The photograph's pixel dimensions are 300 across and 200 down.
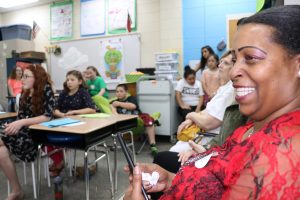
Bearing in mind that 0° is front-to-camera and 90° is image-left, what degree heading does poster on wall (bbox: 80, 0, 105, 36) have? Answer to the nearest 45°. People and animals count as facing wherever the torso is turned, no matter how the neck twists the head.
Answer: approximately 0°

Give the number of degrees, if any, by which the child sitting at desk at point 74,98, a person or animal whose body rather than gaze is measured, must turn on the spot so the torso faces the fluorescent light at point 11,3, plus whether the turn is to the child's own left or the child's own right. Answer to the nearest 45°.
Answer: approximately 135° to the child's own right

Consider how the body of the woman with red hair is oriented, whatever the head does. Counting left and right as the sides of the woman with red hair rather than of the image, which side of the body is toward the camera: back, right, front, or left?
left

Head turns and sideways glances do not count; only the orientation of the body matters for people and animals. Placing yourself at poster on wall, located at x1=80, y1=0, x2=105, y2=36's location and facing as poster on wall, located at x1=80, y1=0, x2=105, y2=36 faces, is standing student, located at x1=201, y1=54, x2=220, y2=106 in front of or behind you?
in front

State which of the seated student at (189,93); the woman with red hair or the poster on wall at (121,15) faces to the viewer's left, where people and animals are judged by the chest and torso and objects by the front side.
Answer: the woman with red hair

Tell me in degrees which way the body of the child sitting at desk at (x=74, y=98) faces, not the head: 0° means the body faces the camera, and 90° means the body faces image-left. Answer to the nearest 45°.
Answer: approximately 45°
